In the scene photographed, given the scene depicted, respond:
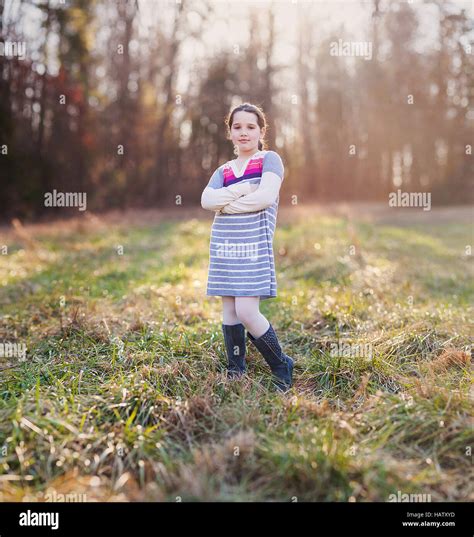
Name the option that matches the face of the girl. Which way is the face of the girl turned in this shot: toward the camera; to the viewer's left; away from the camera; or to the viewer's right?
toward the camera

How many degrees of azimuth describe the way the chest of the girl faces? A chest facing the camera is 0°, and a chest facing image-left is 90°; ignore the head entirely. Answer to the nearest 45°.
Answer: approximately 45°
